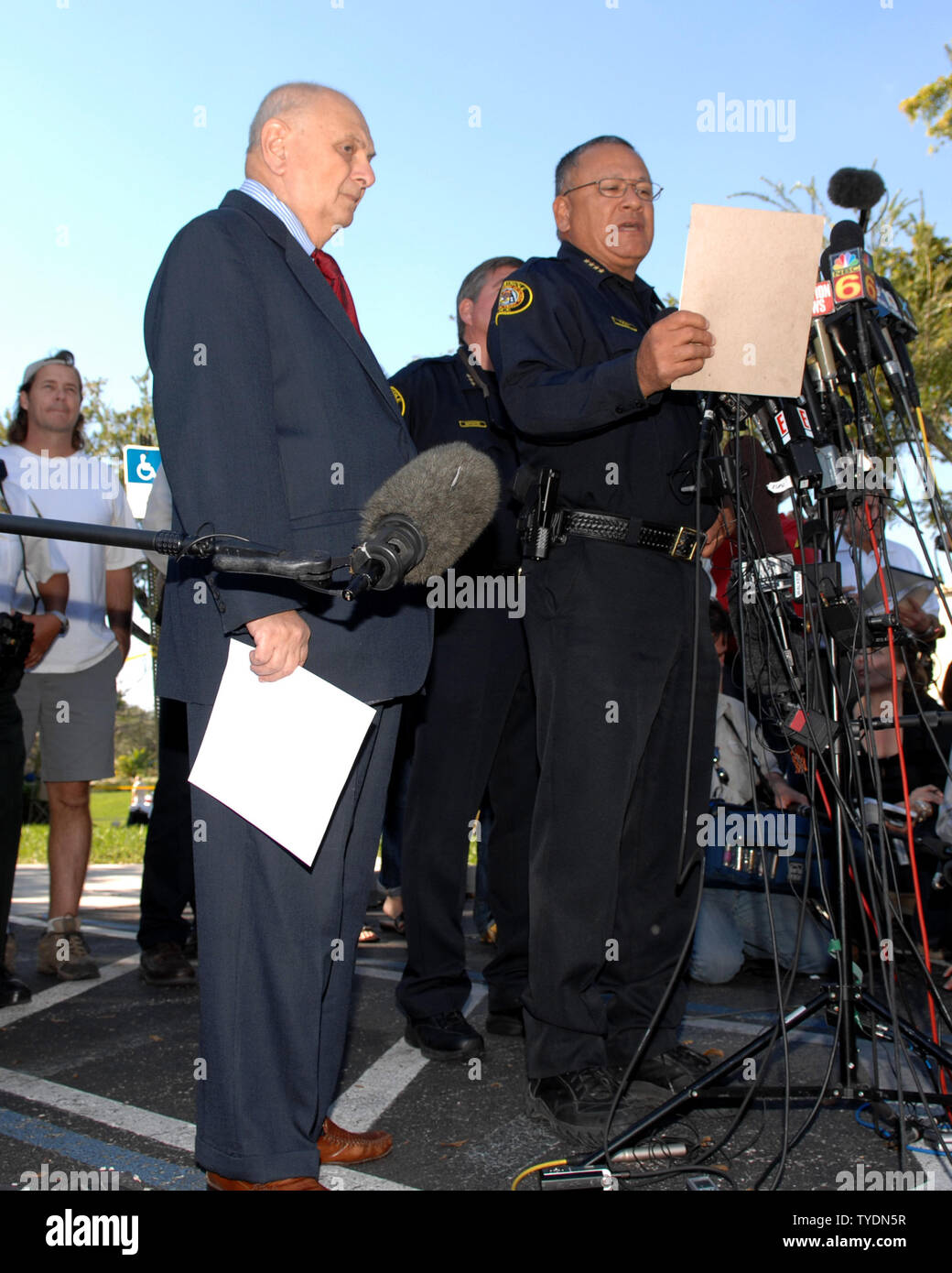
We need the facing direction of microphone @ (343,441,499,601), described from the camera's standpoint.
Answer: facing away from the viewer and to the right of the viewer

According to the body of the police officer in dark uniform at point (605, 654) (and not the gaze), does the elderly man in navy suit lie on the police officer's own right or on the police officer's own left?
on the police officer's own right

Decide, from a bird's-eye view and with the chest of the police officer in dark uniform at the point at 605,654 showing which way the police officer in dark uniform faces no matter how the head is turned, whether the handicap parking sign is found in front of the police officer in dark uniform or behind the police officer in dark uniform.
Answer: behind

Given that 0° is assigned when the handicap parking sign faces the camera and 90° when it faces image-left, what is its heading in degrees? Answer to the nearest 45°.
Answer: approximately 0°

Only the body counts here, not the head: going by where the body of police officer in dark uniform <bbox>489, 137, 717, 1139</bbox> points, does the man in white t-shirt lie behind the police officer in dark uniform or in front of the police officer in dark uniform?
behind

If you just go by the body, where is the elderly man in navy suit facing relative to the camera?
to the viewer's right

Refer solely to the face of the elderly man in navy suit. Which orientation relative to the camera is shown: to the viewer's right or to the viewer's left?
to the viewer's right

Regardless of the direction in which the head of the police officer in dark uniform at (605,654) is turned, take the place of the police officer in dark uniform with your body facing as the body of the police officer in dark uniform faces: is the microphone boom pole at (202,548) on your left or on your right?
on your right

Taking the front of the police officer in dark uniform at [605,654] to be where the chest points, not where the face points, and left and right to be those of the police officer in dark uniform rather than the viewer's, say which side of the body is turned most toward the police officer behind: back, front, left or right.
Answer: back

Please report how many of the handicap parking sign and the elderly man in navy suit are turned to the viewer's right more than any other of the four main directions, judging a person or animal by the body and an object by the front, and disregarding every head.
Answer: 1
